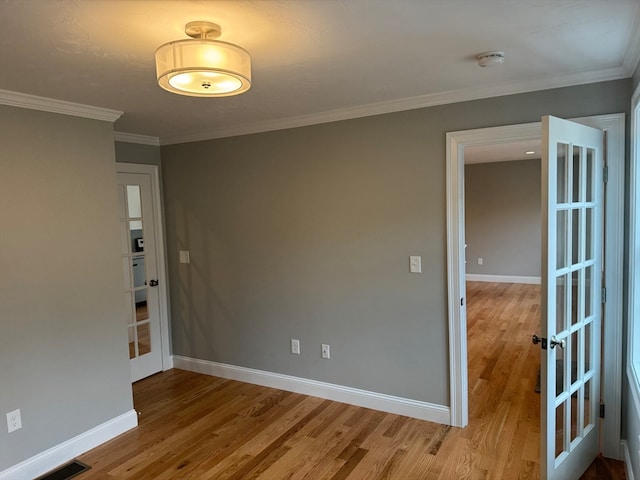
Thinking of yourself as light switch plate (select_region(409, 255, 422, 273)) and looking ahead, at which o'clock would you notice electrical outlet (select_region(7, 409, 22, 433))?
The electrical outlet is roughly at 2 o'clock from the light switch plate.

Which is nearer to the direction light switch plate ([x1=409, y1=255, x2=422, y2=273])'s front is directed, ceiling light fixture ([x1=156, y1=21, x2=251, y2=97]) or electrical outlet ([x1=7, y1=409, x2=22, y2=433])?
the ceiling light fixture

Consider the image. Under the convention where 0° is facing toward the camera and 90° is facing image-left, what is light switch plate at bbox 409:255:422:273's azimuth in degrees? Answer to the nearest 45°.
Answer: approximately 0°

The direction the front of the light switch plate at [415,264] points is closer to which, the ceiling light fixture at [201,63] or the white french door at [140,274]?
the ceiling light fixture

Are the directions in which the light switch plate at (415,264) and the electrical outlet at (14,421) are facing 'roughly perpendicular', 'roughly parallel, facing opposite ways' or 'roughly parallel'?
roughly perpendicular

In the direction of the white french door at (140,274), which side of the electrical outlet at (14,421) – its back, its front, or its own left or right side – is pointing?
left

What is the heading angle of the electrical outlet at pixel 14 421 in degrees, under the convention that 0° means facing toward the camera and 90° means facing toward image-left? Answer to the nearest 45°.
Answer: approximately 315°

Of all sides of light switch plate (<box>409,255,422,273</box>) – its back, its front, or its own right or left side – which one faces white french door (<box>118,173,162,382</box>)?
right

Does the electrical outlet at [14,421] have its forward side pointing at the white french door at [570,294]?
yes
